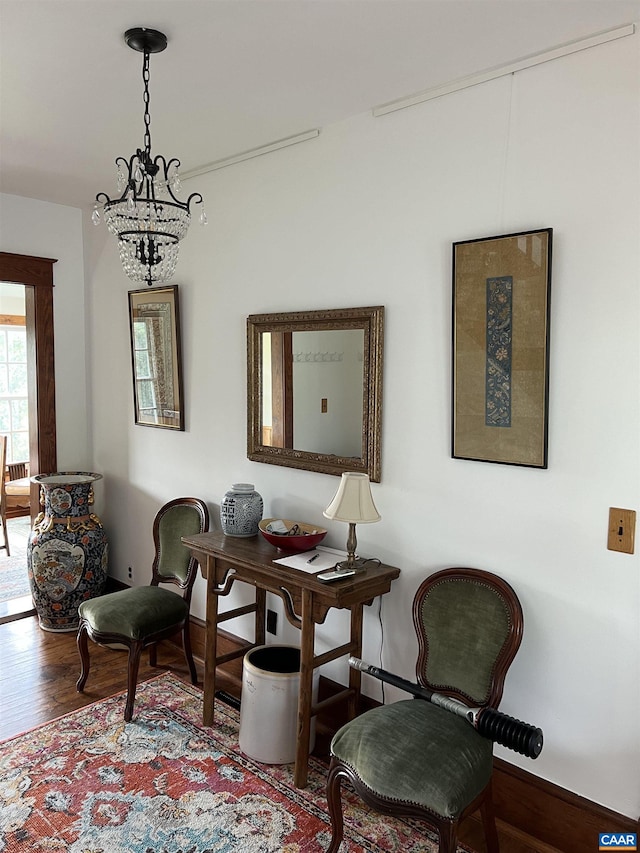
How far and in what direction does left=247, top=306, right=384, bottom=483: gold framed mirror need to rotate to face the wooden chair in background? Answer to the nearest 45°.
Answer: approximately 90° to its right

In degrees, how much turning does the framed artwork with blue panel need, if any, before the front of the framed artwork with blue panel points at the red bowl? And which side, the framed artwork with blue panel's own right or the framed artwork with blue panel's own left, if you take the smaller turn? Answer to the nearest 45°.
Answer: approximately 45° to the framed artwork with blue panel's own right

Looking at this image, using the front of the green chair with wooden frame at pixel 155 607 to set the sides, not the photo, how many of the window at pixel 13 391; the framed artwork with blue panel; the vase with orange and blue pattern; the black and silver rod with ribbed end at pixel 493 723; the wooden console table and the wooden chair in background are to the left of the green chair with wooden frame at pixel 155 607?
3

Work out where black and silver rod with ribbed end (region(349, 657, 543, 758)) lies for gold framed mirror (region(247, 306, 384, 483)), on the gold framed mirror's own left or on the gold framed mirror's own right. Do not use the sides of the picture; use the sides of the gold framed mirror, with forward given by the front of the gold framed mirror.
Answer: on the gold framed mirror's own left

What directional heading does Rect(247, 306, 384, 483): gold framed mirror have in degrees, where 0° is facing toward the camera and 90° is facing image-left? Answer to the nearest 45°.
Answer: approximately 45°

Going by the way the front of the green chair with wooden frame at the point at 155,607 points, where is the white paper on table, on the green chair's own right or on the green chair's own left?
on the green chair's own left

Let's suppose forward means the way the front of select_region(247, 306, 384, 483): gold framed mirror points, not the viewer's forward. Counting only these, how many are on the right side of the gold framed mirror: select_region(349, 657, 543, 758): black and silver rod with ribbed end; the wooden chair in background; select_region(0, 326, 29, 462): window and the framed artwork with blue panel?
2

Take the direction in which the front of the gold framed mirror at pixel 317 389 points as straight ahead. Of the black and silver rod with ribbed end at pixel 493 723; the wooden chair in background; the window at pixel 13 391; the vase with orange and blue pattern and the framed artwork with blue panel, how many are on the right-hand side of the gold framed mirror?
3

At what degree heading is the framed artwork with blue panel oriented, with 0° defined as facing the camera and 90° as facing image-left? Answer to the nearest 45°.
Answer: approximately 45°

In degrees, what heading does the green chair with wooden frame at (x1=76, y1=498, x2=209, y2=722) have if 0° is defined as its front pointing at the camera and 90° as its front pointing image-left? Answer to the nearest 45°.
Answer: approximately 45°

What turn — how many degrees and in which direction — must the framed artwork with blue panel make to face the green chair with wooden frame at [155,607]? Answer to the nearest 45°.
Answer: approximately 45° to its right

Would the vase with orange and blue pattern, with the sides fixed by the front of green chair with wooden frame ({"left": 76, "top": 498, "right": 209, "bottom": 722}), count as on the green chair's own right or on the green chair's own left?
on the green chair's own right
